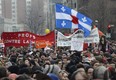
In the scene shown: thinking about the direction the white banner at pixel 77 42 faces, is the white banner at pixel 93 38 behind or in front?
behind

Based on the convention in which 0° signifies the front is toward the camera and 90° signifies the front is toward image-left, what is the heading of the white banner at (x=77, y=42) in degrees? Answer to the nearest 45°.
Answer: approximately 0°
